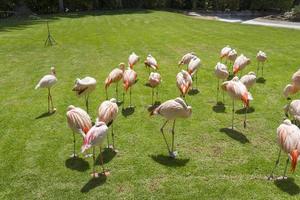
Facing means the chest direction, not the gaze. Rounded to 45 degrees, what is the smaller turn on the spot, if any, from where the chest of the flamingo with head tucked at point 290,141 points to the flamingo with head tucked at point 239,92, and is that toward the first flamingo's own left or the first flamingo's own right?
0° — it already faces it

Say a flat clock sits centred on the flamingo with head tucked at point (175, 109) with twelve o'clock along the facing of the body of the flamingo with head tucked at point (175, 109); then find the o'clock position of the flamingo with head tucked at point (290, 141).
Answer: the flamingo with head tucked at point (290, 141) is roughly at 1 o'clock from the flamingo with head tucked at point (175, 109).

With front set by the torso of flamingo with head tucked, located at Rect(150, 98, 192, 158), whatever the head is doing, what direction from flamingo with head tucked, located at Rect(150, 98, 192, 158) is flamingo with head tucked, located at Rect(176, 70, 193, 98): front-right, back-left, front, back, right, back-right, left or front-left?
left

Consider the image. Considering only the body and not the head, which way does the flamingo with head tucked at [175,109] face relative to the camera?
to the viewer's right

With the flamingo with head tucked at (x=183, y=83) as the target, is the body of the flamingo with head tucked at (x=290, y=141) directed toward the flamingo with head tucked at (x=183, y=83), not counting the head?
yes

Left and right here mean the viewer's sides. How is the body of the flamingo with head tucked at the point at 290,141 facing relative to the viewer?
facing away from the viewer and to the left of the viewer
